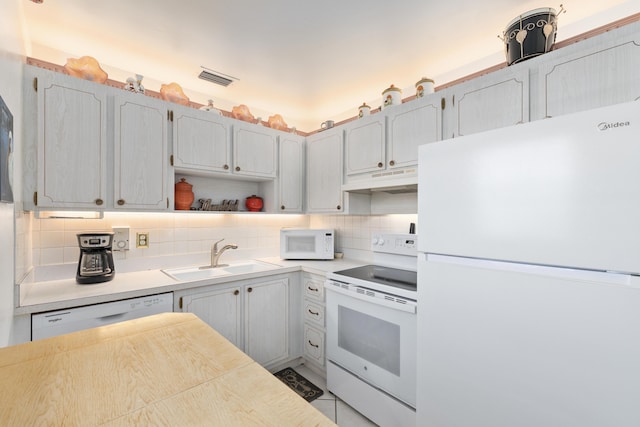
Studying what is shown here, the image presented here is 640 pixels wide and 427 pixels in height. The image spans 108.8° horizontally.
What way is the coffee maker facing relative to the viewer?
toward the camera

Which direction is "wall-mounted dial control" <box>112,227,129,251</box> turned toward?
toward the camera

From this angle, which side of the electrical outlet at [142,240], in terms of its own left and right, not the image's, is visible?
front

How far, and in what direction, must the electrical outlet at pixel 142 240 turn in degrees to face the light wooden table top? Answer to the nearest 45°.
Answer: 0° — it already faces it

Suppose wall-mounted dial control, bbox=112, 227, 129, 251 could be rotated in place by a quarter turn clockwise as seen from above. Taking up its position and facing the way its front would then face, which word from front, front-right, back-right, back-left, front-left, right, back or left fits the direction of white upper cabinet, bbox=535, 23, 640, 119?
back-left

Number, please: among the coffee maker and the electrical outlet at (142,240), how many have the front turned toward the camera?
2

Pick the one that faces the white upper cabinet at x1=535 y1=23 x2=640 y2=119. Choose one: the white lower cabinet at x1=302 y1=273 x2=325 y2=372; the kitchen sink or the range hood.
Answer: the kitchen sink

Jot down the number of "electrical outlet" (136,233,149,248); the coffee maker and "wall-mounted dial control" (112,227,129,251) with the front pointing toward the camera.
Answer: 3

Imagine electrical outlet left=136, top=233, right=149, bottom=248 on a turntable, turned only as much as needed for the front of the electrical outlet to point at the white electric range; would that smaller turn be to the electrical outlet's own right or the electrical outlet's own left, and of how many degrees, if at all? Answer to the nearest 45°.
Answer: approximately 45° to the electrical outlet's own left

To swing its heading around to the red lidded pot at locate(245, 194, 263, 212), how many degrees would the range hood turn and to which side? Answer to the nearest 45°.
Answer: approximately 45° to its right

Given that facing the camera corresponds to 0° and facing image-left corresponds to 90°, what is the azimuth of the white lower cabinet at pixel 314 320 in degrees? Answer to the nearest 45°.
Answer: approximately 45°

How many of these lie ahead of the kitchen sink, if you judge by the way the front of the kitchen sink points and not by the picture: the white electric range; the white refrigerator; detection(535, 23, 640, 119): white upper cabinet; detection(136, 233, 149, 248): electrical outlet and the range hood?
4

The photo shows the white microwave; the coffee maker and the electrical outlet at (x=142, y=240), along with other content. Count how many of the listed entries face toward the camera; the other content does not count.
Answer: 3
